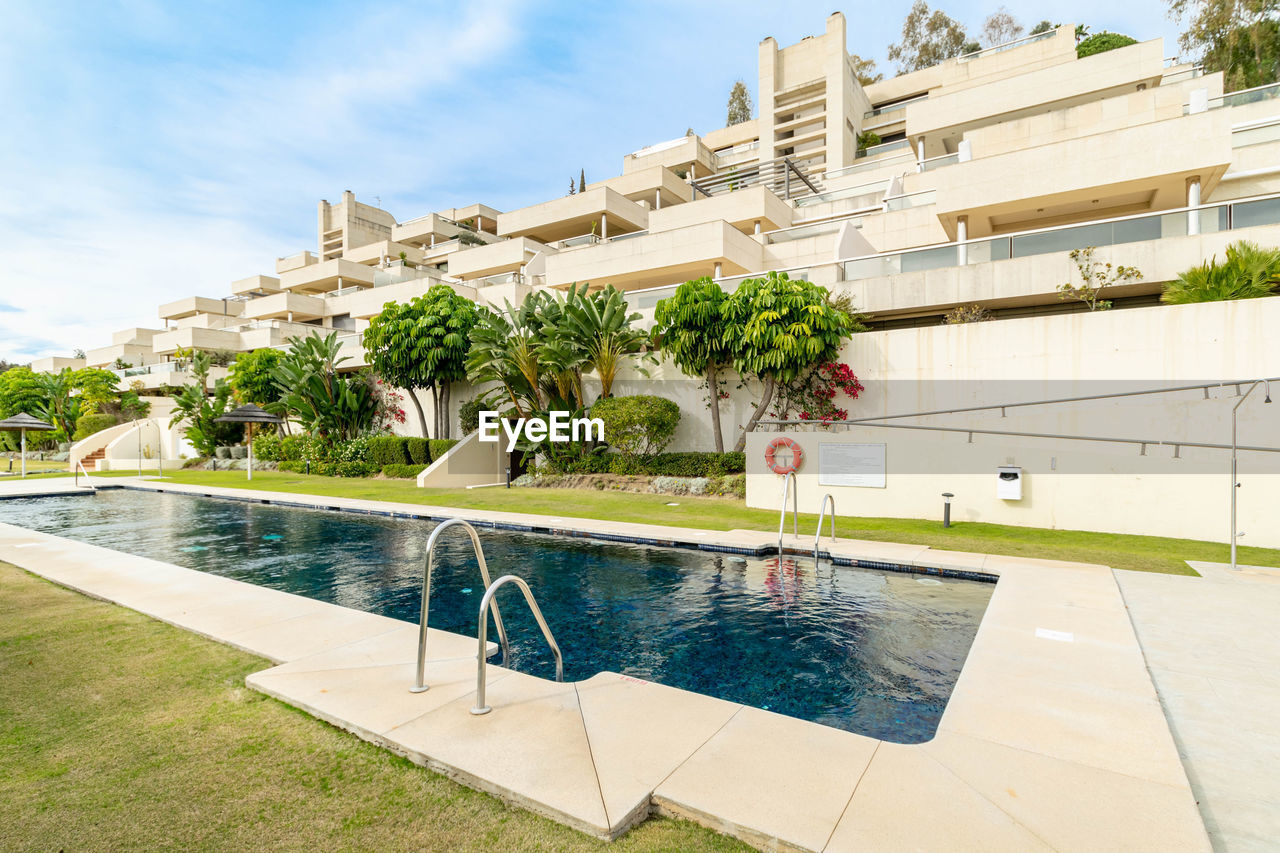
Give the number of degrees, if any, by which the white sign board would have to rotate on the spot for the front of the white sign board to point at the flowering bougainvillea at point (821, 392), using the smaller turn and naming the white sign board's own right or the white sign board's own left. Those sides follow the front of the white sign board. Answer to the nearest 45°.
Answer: approximately 180°

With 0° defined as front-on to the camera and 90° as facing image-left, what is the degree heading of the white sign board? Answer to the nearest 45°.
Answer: approximately 0°

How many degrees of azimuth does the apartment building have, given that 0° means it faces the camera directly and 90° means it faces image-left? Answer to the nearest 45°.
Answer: approximately 45°

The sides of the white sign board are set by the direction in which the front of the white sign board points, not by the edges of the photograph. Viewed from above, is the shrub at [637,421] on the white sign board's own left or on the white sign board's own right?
on the white sign board's own right

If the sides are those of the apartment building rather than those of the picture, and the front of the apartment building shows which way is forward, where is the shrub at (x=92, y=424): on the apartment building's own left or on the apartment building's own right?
on the apartment building's own right

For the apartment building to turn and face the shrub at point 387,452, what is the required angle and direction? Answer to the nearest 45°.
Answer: approximately 45° to its right

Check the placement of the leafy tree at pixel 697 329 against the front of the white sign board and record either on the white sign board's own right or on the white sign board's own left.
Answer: on the white sign board's own right

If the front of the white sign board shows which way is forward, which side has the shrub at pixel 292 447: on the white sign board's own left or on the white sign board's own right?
on the white sign board's own right

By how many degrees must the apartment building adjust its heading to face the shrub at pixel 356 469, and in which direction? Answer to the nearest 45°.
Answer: approximately 45° to its right

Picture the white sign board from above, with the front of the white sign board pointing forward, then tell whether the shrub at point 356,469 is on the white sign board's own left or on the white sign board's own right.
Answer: on the white sign board's own right

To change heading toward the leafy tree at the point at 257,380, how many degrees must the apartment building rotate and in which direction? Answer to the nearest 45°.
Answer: approximately 45° to its right
